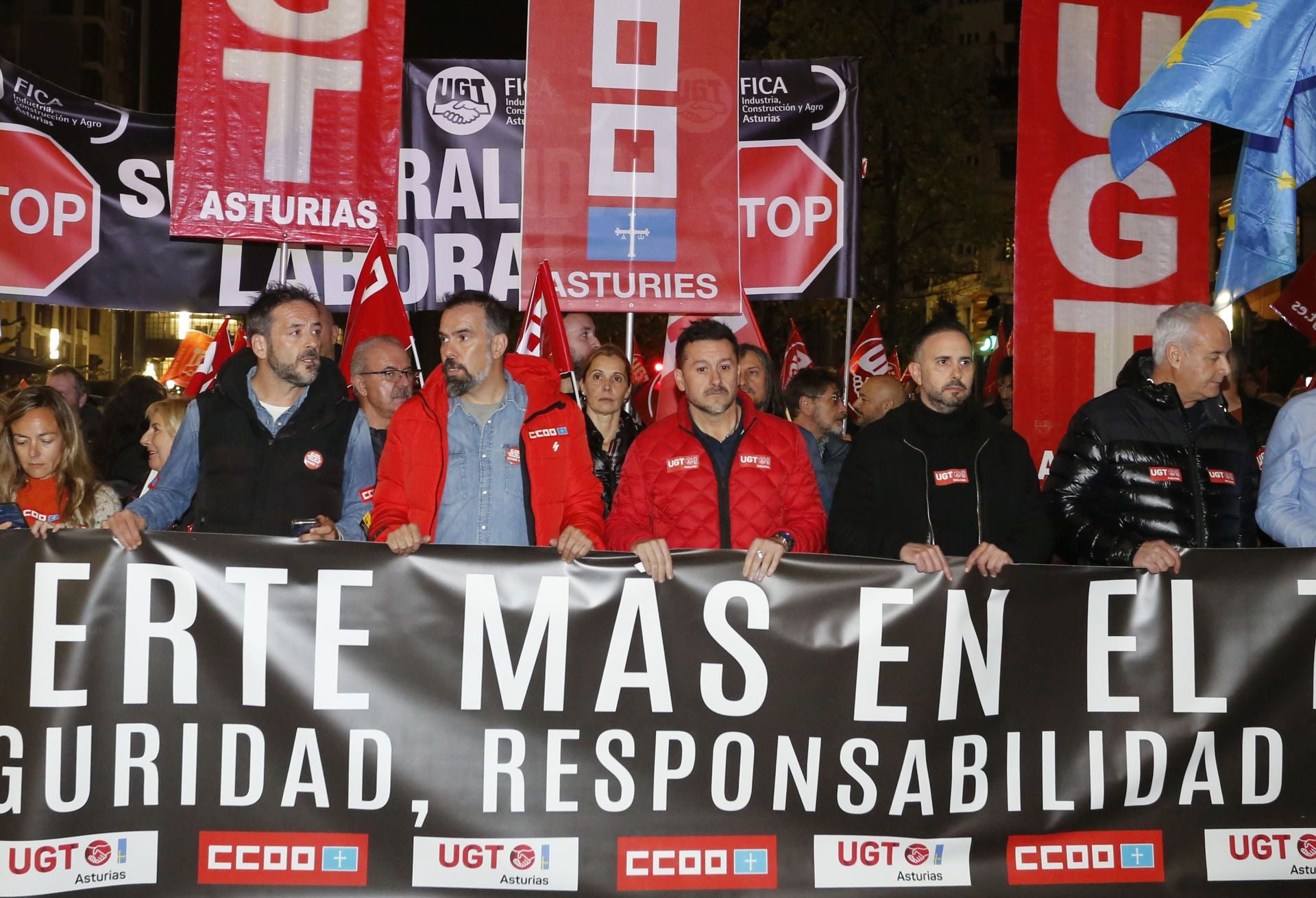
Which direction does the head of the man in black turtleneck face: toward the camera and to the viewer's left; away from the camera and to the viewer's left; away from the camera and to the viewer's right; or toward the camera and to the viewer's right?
toward the camera and to the viewer's right

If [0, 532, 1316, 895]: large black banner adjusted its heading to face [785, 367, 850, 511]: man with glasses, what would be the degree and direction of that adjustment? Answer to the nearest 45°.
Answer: approximately 180°

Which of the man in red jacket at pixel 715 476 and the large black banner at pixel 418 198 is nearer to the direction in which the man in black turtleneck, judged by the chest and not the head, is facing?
the man in red jacket

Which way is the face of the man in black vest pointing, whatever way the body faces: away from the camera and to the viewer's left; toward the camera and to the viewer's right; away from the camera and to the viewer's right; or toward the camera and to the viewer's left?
toward the camera and to the viewer's right

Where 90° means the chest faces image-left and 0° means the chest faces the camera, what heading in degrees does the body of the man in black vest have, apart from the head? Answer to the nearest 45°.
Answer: approximately 0°

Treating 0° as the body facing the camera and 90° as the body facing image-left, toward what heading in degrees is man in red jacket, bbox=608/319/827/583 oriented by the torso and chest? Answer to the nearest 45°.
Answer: approximately 0°

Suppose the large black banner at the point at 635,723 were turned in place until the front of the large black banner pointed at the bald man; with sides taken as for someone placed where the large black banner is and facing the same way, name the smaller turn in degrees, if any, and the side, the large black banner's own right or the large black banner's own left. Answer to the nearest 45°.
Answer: approximately 180°

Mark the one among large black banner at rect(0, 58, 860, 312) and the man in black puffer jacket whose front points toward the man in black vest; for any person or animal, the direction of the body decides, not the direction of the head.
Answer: the large black banner
